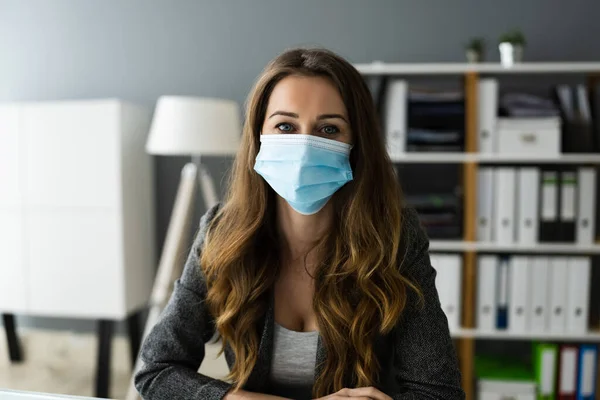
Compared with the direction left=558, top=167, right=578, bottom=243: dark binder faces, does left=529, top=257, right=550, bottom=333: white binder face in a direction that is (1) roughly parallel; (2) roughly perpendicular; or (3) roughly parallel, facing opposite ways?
roughly parallel

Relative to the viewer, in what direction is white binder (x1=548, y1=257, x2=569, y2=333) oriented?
toward the camera

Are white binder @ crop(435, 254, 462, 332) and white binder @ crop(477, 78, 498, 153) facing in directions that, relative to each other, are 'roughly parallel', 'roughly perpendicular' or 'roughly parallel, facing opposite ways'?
roughly parallel

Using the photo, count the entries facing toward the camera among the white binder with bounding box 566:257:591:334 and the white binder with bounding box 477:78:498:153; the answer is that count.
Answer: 2

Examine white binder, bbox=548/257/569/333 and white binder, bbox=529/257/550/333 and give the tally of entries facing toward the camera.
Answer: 2

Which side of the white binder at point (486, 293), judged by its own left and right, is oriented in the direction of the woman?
front

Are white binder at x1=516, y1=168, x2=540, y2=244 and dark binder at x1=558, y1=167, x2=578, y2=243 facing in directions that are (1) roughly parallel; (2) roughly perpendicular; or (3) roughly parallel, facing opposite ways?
roughly parallel

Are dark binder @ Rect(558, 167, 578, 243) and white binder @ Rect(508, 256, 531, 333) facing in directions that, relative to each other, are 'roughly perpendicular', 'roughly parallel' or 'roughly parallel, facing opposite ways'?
roughly parallel

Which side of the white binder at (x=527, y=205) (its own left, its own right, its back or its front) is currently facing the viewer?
front

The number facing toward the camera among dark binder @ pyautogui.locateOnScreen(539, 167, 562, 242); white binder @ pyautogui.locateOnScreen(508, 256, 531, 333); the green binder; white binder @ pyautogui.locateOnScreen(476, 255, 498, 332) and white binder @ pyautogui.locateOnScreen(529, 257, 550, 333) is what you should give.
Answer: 5

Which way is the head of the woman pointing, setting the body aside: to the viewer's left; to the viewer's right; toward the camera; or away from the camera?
toward the camera

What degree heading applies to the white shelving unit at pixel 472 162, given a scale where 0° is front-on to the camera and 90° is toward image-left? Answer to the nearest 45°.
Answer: approximately 0°
